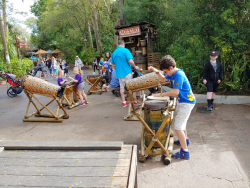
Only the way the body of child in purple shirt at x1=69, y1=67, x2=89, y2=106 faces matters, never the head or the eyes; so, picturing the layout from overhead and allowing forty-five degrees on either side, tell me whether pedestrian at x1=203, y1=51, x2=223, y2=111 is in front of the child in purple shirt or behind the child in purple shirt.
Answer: behind

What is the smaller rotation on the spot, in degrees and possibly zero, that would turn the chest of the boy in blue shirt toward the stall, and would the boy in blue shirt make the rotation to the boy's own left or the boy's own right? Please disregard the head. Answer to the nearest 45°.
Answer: approximately 90° to the boy's own right

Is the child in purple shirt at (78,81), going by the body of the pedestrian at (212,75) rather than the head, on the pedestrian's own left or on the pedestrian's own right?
on the pedestrian's own right

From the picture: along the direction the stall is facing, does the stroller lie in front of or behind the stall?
in front

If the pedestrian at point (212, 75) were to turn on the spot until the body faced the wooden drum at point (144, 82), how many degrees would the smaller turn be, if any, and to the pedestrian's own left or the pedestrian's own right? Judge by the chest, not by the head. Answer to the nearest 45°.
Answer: approximately 45° to the pedestrian's own right

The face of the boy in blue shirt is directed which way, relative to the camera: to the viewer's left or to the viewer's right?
to the viewer's left

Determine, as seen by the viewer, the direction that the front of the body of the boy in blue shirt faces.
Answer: to the viewer's left

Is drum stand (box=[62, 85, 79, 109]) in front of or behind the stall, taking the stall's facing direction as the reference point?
in front

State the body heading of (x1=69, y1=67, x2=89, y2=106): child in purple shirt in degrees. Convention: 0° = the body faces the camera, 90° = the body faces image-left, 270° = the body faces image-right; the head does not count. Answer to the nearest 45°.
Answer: approximately 90°

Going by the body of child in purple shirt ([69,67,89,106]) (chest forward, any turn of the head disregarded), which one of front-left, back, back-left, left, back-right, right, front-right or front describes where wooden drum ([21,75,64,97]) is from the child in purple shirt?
front-left
